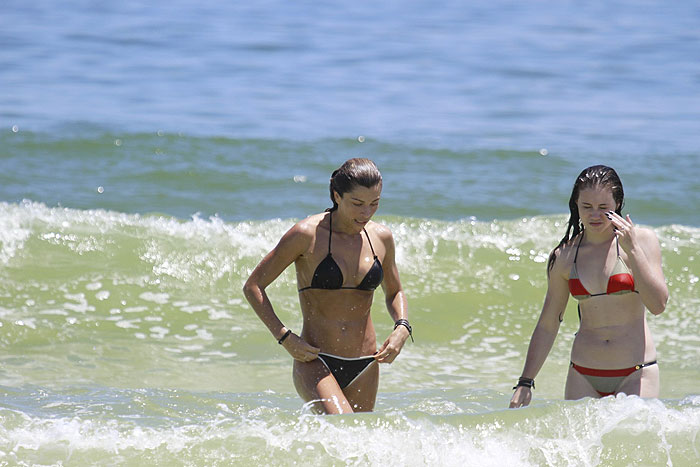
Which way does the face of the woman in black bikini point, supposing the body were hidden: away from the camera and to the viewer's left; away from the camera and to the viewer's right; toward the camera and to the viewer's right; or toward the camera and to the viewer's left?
toward the camera and to the viewer's right

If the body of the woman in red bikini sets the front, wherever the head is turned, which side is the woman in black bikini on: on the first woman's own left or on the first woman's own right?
on the first woman's own right

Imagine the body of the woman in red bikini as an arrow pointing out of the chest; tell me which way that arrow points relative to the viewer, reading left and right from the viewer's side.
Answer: facing the viewer

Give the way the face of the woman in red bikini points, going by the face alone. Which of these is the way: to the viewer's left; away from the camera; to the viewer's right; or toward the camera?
toward the camera
